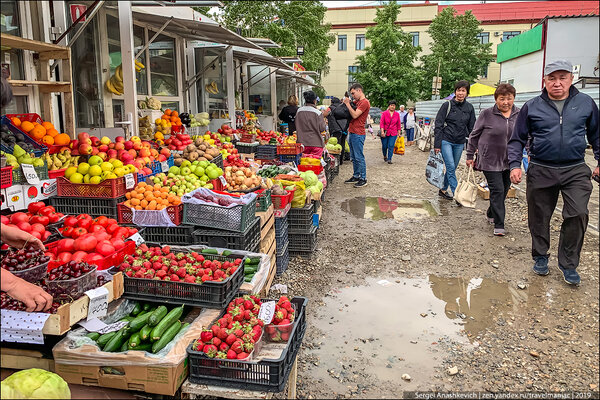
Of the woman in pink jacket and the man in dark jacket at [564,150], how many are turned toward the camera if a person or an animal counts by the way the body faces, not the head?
2

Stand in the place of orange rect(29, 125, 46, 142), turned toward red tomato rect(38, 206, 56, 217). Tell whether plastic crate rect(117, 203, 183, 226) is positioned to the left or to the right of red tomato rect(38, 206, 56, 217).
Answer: left

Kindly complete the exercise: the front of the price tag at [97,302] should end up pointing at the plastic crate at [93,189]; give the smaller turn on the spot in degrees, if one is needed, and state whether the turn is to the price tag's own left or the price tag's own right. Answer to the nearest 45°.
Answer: approximately 135° to the price tag's own left

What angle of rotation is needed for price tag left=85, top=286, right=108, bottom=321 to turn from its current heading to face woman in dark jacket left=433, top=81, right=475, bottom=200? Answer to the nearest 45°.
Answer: approximately 90° to its left

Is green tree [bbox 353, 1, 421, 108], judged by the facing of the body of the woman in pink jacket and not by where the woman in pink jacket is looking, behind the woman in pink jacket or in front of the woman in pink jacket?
behind

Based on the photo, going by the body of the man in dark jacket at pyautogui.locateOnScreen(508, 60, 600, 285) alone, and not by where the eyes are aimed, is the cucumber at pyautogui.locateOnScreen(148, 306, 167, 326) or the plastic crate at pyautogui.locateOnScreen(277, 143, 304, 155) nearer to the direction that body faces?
the cucumber

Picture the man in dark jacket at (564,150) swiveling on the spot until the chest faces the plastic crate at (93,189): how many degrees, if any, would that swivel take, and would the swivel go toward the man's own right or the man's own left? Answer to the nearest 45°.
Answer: approximately 45° to the man's own right

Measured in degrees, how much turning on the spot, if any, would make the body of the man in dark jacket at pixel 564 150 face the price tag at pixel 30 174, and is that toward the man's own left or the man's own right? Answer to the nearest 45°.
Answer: approximately 45° to the man's own right
